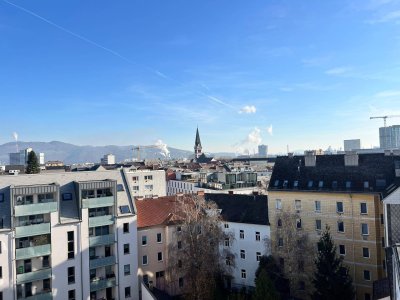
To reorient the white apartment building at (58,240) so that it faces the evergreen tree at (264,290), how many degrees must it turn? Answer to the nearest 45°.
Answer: approximately 45° to its left

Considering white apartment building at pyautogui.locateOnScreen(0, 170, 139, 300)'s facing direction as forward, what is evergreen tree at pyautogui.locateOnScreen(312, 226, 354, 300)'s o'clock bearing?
The evergreen tree is roughly at 10 o'clock from the white apartment building.

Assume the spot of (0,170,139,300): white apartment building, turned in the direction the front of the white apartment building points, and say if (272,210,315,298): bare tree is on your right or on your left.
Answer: on your left

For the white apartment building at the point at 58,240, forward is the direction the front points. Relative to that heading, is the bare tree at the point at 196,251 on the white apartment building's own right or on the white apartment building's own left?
on the white apartment building's own left

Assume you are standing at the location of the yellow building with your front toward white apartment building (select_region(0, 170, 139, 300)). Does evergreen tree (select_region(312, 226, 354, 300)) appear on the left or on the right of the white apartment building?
left

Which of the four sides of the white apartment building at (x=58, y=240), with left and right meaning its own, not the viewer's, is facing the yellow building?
left

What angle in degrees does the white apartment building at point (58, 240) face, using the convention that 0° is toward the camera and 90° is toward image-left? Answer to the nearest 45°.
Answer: approximately 0°

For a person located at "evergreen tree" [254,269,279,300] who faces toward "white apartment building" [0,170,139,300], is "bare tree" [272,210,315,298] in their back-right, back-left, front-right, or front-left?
back-right
